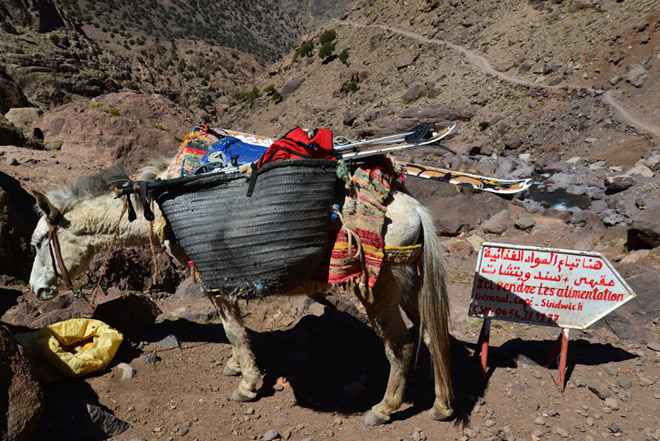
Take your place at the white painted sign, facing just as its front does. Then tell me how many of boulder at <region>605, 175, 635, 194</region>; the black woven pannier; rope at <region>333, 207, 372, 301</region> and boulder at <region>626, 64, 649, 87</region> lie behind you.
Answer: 2

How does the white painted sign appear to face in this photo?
toward the camera

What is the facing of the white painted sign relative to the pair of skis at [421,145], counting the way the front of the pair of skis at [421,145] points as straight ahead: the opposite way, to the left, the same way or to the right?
to the right

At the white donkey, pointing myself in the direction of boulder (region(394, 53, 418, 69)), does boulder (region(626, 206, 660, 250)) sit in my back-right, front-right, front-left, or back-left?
front-right

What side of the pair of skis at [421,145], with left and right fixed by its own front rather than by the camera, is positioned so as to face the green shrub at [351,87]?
left

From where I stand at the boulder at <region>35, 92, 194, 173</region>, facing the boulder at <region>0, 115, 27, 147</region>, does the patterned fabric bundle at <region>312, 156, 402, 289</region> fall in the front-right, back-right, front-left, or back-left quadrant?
back-left

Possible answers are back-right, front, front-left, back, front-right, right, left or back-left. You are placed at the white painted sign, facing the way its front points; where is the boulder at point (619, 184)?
back

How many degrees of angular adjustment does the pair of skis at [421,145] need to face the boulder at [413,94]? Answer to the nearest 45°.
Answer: approximately 90° to its left

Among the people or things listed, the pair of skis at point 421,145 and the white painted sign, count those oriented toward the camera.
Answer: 1

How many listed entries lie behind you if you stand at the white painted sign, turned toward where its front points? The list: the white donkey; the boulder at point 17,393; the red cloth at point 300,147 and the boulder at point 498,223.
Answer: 1

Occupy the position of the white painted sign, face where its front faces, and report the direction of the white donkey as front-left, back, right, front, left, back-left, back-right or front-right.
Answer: front-right

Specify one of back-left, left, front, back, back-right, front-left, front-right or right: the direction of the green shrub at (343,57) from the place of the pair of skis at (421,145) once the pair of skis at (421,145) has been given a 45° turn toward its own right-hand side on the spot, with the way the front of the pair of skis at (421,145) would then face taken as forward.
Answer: back-left

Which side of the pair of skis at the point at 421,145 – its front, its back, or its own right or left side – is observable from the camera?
right

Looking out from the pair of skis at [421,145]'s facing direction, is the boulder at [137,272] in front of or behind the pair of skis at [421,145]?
behind

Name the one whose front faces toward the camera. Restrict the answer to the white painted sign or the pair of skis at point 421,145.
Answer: the white painted sign

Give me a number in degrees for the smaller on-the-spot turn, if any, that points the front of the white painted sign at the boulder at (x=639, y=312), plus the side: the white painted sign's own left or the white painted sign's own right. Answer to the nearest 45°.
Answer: approximately 135° to the white painted sign's own left

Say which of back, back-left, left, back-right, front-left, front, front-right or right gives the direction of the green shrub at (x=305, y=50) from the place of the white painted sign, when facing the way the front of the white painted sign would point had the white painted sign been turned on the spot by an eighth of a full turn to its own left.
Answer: back
